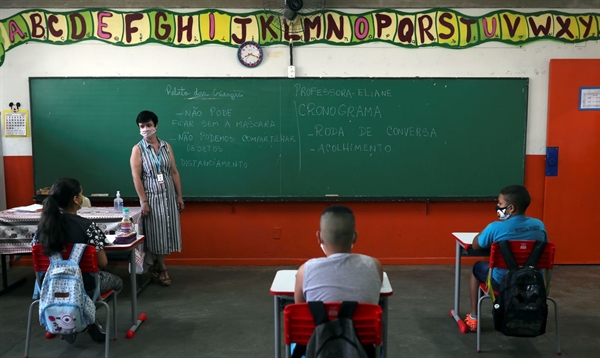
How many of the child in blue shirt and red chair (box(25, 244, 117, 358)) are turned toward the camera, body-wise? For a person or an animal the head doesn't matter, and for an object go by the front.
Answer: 0

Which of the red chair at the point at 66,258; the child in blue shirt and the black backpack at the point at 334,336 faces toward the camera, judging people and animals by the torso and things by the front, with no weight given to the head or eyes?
the black backpack

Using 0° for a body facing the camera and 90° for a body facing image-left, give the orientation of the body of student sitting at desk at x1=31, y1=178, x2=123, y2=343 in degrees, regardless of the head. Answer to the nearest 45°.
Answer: approximately 225°

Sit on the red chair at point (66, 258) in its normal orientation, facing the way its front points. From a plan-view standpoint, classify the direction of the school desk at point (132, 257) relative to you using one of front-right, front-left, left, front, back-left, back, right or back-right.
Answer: front

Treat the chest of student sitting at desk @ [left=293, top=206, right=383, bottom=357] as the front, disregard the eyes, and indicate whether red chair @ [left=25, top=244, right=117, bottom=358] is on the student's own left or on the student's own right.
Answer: on the student's own left

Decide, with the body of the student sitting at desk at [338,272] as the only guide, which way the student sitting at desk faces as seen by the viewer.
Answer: away from the camera

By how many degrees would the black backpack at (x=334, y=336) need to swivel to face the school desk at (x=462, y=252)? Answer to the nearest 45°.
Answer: approximately 135° to its left

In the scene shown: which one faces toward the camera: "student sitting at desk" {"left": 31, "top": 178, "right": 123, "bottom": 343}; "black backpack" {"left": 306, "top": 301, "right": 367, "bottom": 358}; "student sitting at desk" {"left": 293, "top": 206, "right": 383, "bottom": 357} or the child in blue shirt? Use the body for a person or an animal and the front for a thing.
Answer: the black backpack

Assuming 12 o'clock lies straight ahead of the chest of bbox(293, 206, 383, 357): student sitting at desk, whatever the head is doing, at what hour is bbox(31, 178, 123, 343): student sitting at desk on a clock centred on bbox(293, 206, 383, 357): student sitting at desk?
bbox(31, 178, 123, 343): student sitting at desk is roughly at 10 o'clock from bbox(293, 206, 383, 357): student sitting at desk.

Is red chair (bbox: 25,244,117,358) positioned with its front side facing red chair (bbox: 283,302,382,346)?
no

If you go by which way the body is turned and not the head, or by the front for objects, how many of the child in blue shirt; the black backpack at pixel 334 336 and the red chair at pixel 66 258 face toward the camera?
1

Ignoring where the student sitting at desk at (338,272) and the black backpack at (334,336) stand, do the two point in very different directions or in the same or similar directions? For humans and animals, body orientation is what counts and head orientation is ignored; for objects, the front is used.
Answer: very different directions

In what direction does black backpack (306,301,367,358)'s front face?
toward the camera

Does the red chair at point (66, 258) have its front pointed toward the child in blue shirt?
no

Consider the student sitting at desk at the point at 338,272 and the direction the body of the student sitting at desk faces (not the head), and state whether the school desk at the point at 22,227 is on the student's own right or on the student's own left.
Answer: on the student's own left

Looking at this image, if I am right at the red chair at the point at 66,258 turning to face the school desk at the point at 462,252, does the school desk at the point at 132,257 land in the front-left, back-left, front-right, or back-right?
front-left

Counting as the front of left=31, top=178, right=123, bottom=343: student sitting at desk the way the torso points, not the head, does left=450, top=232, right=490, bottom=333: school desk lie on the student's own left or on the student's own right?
on the student's own right

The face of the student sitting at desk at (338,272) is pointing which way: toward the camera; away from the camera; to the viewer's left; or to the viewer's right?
away from the camera

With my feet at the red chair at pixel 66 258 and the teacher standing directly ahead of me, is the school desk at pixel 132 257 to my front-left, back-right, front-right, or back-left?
front-right

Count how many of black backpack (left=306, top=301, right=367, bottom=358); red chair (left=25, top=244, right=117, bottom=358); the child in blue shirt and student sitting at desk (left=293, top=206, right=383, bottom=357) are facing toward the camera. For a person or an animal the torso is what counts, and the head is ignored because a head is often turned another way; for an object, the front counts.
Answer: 1

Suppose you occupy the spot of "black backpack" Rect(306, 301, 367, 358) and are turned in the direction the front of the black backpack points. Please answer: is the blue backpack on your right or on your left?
on your right

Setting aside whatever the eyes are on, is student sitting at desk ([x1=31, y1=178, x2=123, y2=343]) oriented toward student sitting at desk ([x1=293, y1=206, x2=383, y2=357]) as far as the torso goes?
no
